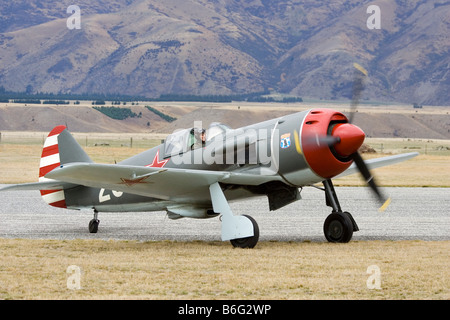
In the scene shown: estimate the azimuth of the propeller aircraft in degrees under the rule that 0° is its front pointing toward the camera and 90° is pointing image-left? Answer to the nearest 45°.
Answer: approximately 315°
